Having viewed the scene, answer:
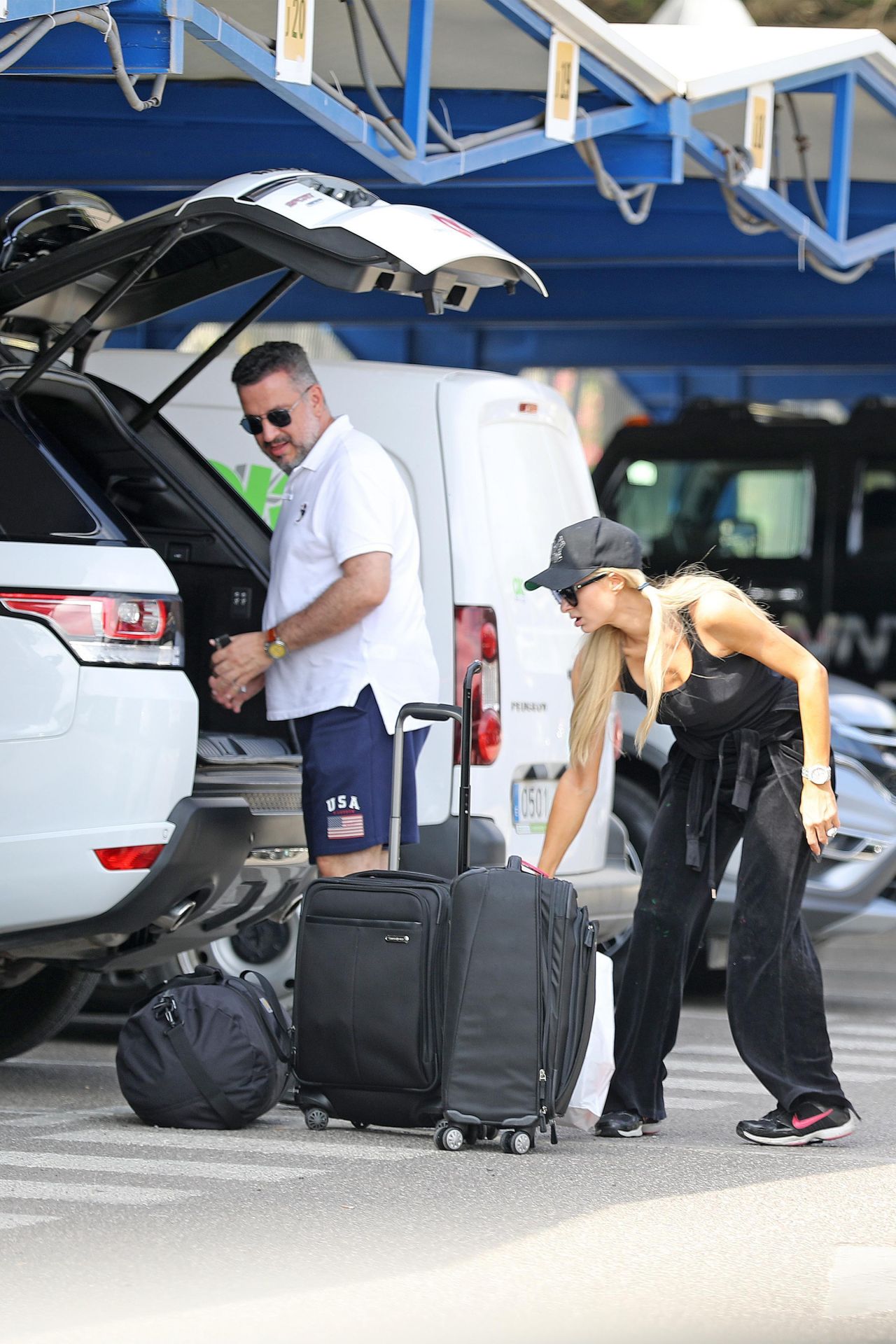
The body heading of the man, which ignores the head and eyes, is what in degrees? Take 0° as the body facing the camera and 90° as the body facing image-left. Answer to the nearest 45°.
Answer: approximately 90°

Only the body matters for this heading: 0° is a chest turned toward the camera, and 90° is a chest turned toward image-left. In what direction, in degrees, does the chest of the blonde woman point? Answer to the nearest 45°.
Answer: approximately 45°

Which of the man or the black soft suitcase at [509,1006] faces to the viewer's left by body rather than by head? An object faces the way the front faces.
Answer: the man

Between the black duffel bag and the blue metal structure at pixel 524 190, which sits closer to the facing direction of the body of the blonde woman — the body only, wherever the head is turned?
the black duffel bag

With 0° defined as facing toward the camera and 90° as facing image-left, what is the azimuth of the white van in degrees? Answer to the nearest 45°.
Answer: approximately 135°

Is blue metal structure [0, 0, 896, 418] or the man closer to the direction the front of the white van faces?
the blue metal structure

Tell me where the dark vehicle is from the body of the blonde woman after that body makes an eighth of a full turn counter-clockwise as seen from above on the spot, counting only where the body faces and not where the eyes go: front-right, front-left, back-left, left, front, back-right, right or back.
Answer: back
